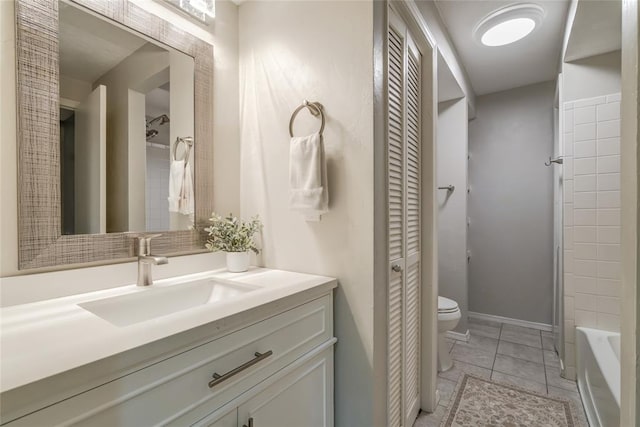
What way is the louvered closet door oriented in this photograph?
to the viewer's right

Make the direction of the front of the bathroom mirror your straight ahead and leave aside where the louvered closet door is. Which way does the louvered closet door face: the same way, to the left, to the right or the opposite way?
the same way

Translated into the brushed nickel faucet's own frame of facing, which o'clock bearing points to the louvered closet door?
The louvered closet door is roughly at 11 o'clock from the brushed nickel faucet.

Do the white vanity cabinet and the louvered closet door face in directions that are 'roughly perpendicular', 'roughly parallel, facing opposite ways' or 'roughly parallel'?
roughly parallel

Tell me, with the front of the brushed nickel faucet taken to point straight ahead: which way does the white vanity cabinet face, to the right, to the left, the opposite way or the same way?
the same way

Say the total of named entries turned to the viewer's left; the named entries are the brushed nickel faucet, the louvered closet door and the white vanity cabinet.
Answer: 0

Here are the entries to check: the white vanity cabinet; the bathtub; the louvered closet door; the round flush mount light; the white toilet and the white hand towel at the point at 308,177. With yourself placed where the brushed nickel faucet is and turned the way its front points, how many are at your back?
0

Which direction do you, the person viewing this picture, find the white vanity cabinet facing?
facing the viewer and to the right of the viewer

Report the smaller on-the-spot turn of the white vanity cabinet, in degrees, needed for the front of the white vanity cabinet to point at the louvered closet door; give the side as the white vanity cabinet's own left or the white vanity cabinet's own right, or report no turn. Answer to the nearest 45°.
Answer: approximately 45° to the white vanity cabinet's own left

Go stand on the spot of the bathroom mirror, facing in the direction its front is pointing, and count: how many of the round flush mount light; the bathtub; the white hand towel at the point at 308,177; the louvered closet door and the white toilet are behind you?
0

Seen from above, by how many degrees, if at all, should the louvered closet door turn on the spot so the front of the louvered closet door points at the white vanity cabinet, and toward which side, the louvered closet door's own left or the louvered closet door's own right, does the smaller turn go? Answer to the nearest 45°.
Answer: approximately 135° to the louvered closet door's own right

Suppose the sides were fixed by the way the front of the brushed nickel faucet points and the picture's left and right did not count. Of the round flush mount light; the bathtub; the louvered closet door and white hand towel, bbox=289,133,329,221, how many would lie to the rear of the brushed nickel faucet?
0

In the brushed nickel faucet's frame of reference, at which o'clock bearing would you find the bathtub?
The bathtub is roughly at 11 o'clock from the brushed nickel faucet.
